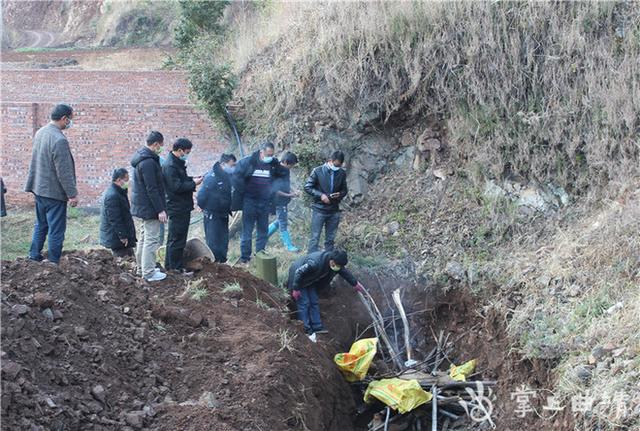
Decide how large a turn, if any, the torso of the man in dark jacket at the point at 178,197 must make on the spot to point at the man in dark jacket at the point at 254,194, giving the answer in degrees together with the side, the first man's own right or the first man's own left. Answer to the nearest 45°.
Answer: approximately 45° to the first man's own left

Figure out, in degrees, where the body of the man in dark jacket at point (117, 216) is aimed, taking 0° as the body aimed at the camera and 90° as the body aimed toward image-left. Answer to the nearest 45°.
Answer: approximately 270°

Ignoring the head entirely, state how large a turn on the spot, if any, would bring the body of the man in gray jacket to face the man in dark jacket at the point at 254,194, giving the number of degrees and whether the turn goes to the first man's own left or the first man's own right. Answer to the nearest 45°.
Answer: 0° — they already face them

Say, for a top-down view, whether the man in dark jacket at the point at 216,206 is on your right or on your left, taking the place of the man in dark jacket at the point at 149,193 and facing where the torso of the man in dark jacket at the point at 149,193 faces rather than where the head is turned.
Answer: on your left
